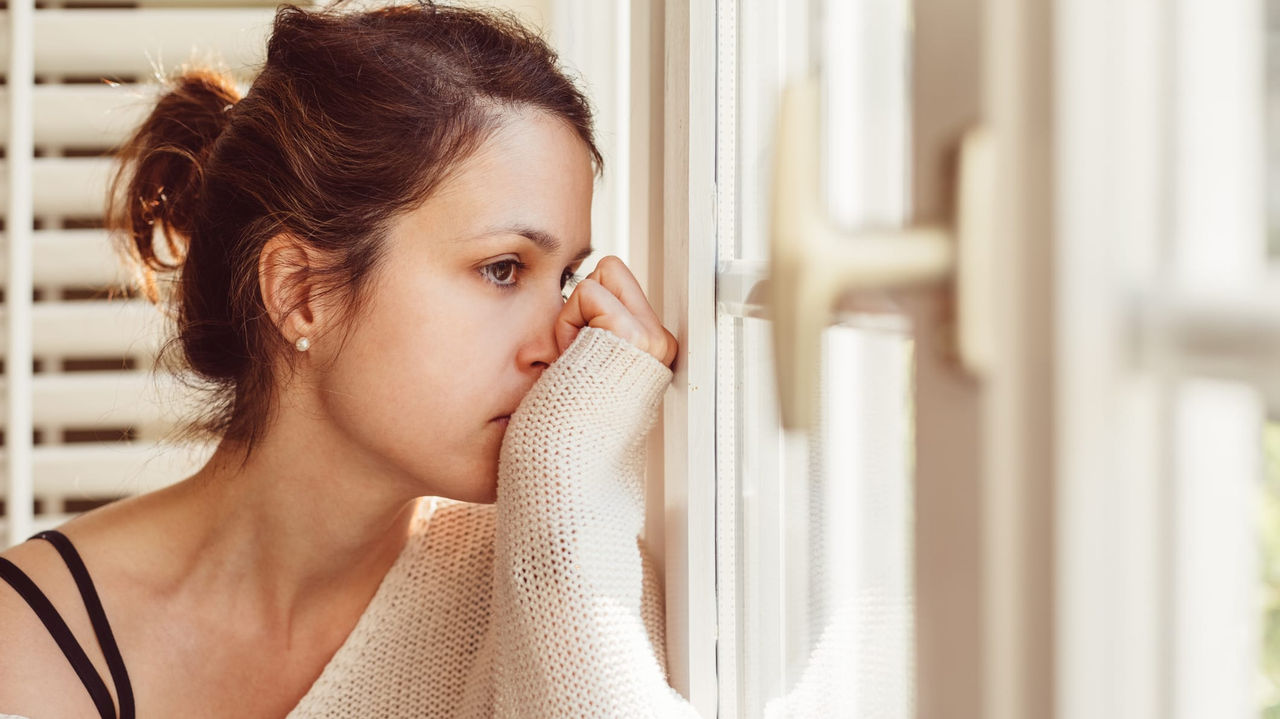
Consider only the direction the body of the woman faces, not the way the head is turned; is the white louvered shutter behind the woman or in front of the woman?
behind

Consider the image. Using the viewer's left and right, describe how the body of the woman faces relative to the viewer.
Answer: facing the viewer and to the right of the viewer
